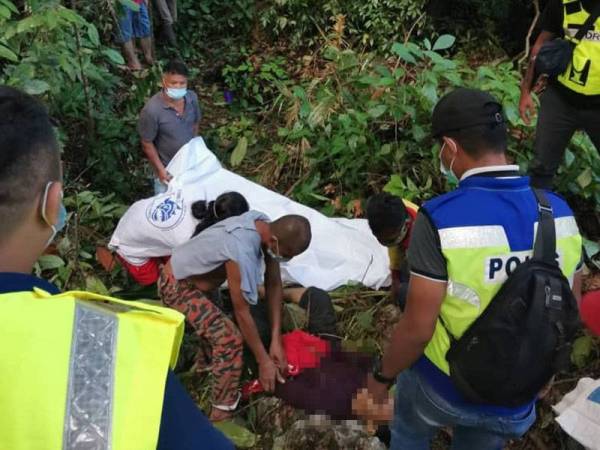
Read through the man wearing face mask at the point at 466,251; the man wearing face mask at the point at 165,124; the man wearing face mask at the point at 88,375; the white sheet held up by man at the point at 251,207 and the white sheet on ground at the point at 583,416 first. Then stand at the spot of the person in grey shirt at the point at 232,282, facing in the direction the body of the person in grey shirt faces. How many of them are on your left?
2

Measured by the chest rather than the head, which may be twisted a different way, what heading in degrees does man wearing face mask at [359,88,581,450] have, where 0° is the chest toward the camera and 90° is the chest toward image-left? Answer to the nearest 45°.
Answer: approximately 135°

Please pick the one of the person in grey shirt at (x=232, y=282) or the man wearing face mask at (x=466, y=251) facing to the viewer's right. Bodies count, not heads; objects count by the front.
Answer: the person in grey shirt

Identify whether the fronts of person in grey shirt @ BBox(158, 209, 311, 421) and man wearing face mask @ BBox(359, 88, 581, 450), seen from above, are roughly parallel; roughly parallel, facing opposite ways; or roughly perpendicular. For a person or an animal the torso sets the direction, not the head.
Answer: roughly perpendicular

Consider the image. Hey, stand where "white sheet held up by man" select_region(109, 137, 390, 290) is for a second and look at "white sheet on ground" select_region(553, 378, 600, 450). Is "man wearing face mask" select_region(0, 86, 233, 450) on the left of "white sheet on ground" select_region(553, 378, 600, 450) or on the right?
right

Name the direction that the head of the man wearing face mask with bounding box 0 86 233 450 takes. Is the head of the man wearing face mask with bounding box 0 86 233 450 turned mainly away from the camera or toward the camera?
away from the camera

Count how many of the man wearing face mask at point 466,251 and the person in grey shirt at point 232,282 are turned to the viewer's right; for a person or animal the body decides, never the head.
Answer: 1

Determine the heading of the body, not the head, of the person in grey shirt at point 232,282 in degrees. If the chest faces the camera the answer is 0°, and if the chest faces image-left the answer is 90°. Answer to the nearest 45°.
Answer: approximately 270°

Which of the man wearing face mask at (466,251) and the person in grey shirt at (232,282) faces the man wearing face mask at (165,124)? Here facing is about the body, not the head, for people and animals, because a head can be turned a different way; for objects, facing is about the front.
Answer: the man wearing face mask at (466,251)

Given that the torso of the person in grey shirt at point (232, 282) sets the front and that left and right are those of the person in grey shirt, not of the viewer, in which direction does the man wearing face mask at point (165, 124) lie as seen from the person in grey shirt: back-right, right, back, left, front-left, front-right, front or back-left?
left

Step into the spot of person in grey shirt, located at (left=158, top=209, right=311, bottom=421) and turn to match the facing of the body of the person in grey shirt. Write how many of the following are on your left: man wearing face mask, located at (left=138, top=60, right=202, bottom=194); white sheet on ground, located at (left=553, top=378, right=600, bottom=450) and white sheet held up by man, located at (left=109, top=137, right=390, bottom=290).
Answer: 2

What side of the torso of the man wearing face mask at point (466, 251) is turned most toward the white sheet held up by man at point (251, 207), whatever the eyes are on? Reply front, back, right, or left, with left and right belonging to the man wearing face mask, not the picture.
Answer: front

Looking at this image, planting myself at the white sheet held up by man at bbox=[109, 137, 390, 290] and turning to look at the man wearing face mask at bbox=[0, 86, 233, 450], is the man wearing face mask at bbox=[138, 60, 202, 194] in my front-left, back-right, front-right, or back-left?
back-right
